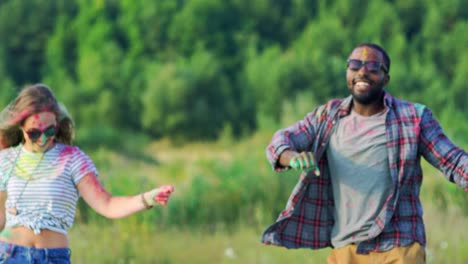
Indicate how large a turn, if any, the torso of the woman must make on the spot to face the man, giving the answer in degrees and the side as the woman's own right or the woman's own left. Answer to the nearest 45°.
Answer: approximately 90° to the woman's own left

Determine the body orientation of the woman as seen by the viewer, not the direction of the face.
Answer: toward the camera
